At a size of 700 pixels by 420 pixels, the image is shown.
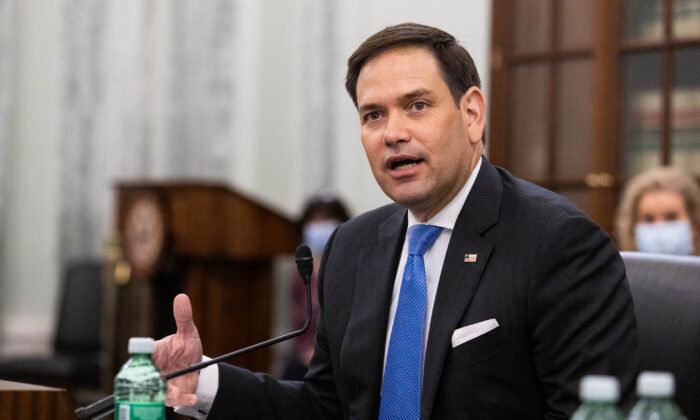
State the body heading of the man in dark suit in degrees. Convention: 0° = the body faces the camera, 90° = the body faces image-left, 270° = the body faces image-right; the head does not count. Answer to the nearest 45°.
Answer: approximately 45°

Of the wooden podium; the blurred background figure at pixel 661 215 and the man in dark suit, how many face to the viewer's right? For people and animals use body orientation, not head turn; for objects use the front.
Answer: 0

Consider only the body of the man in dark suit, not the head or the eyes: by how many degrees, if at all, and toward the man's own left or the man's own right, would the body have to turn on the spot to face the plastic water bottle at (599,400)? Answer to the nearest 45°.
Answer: approximately 45° to the man's own left

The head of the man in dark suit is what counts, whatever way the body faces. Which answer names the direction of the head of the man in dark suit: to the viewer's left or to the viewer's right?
to the viewer's left

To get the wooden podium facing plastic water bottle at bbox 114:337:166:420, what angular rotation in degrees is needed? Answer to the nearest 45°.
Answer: approximately 45° to its left

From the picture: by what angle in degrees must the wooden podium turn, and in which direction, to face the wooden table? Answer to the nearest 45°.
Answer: approximately 45° to its left

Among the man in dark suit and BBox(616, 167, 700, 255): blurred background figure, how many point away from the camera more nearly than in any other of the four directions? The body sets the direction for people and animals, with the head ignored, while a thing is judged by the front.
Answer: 0

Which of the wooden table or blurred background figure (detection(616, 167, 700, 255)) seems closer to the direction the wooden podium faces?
the wooden table

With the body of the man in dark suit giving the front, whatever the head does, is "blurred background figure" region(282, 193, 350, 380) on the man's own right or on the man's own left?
on the man's own right

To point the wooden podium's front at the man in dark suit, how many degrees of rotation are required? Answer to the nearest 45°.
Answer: approximately 45° to its left

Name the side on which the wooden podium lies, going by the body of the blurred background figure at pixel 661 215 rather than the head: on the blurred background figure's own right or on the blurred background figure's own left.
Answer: on the blurred background figure's own right

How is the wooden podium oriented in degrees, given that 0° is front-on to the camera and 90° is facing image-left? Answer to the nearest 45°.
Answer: approximately 45°

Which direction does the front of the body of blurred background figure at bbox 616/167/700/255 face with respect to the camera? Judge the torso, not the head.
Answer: toward the camera

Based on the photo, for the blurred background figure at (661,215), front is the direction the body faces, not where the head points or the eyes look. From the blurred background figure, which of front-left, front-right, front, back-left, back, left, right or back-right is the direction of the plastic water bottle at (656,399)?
front
